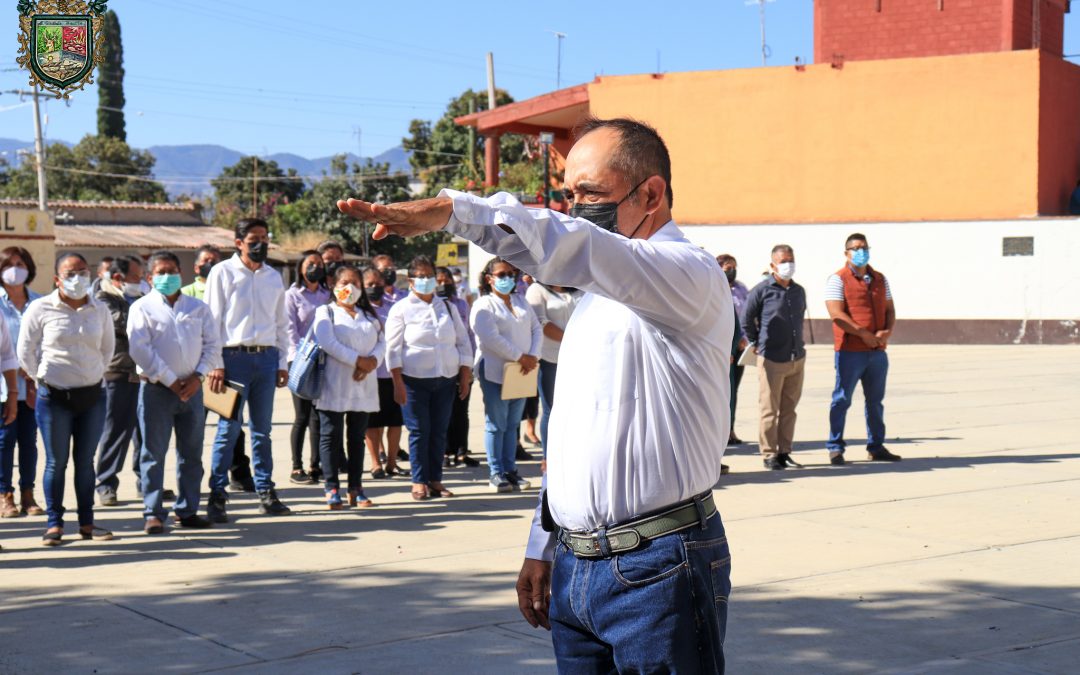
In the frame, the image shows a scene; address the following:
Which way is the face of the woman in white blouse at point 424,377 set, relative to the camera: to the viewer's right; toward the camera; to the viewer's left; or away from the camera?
toward the camera

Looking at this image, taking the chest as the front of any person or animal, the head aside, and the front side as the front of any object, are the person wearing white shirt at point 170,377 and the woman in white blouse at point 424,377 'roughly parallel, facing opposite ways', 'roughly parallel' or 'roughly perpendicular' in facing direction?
roughly parallel

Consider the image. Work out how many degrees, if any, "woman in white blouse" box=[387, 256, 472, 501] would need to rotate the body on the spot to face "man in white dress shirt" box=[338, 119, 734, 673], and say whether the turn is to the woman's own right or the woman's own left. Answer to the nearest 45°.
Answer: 0° — they already face them

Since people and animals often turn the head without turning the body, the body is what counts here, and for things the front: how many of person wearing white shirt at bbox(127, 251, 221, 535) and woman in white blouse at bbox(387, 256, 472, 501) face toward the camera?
2

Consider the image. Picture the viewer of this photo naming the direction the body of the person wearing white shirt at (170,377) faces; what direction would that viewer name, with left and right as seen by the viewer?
facing the viewer

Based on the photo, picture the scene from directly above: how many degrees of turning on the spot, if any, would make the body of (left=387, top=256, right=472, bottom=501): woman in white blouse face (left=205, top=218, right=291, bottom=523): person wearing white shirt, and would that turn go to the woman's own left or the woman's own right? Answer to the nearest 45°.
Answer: approximately 90° to the woman's own right

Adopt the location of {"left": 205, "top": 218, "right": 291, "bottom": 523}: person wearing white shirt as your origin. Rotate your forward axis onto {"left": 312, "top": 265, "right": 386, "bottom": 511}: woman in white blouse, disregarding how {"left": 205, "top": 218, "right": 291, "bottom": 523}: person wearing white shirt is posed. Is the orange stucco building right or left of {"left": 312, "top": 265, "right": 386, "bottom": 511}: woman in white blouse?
left

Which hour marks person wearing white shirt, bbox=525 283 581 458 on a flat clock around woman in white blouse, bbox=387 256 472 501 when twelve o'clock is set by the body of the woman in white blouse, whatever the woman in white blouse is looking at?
The person wearing white shirt is roughly at 8 o'clock from the woman in white blouse.

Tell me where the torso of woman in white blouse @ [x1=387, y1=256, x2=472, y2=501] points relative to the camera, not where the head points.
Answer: toward the camera

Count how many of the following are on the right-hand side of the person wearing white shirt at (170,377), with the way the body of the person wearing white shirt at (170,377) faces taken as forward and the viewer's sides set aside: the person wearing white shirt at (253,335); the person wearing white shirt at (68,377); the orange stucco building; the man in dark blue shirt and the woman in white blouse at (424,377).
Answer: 1

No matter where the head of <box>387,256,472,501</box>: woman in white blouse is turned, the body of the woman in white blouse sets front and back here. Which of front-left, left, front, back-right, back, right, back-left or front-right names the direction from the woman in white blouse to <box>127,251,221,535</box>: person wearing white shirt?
front-right

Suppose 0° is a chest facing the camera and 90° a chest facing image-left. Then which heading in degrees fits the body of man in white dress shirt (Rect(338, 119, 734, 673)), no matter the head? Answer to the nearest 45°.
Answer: approximately 45°

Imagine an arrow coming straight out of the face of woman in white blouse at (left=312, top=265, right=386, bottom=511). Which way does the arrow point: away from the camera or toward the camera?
toward the camera

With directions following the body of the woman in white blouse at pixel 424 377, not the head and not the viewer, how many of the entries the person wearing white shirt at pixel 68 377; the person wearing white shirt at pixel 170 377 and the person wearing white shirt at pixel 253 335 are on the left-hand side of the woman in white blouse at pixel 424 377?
0
